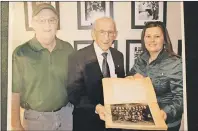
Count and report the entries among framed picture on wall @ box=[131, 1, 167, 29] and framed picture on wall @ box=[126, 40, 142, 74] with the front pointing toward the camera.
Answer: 2

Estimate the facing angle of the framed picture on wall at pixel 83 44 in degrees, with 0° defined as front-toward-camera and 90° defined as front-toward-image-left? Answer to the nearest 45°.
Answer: approximately 0°

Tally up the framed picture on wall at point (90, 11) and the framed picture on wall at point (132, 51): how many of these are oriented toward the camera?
2
